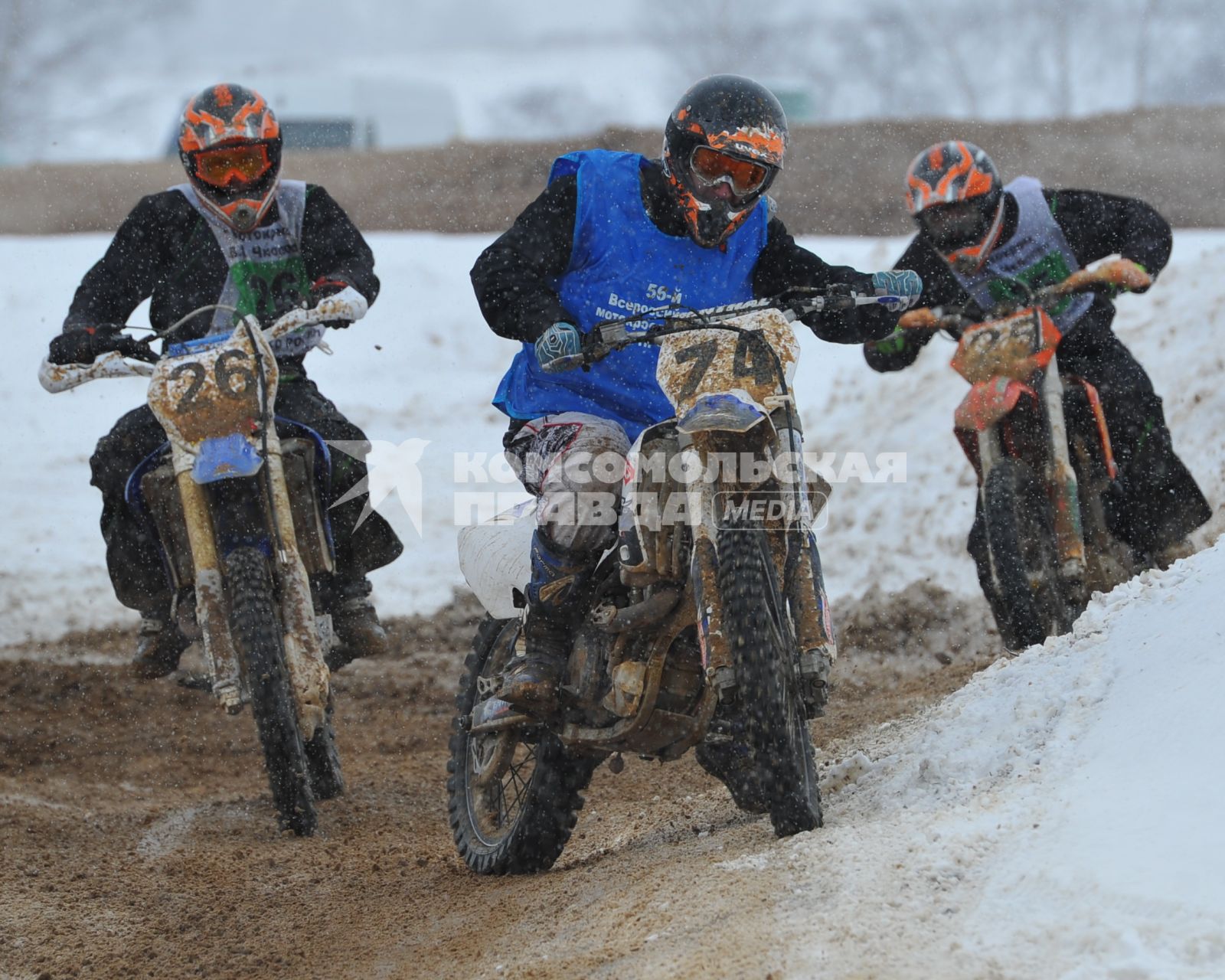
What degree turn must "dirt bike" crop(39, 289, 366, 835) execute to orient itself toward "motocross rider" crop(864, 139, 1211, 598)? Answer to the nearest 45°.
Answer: approximately 90° to its left

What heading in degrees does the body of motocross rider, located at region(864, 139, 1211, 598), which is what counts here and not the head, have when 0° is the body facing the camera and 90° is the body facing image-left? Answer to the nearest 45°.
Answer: approximately 45°

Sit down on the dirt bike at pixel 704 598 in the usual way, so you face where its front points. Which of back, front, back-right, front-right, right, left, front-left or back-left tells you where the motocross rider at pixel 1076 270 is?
left

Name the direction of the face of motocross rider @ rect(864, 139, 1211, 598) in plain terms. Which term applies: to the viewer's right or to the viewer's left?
to the viewer's left

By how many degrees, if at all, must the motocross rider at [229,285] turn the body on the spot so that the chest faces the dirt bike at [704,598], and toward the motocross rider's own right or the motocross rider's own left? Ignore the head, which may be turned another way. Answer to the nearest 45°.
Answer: approximately 45° to the motocross rider's own left

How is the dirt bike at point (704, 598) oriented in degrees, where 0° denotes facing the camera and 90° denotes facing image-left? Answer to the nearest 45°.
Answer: approximately 315°

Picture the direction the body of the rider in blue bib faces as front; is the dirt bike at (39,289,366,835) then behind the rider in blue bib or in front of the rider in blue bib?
behind

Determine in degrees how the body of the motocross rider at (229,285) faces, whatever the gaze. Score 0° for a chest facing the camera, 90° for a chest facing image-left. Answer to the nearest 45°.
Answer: approximately 0°

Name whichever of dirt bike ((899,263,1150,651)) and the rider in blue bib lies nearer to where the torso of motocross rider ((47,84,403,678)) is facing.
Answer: the rider in blue bib

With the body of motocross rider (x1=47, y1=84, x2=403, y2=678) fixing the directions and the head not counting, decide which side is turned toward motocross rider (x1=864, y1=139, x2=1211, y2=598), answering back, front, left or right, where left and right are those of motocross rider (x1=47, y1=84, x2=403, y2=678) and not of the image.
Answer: left

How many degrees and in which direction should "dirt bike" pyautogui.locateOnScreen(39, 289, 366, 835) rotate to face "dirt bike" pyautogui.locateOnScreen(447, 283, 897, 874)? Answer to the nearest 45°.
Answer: approximately 45° to its left
